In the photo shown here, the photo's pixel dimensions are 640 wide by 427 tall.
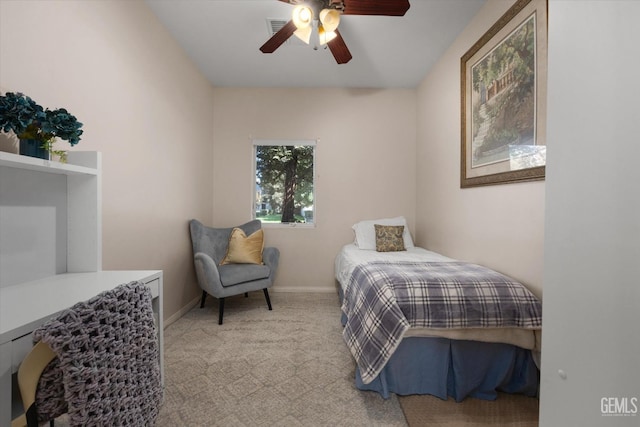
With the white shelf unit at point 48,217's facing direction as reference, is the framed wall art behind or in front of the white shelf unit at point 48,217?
in front

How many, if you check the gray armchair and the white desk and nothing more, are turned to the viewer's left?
0

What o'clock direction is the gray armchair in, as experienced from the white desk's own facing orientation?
The gray armchair is roughly at 9 o'clock from the white desk.

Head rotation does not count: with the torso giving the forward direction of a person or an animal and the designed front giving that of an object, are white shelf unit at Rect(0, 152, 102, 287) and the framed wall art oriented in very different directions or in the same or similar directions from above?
very different directions

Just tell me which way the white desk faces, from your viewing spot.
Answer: facing the viewer and to the right of the viewer

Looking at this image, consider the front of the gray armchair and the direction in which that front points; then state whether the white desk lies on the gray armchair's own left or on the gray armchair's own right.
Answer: on the gray armchair's own right

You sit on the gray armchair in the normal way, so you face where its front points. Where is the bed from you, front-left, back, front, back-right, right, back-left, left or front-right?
front

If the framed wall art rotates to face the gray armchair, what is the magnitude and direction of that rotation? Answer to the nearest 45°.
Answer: approximately 45° to its right

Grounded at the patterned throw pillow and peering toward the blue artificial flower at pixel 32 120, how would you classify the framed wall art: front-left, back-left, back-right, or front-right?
front-left

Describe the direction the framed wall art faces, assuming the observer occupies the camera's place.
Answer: facing the viewer and to the left of the viewer

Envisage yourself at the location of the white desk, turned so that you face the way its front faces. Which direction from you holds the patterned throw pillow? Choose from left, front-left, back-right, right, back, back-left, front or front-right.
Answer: front-left

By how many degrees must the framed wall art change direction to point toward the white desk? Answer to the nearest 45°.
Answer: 0° — it already faces it

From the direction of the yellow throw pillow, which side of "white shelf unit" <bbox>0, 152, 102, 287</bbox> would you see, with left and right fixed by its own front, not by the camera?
left

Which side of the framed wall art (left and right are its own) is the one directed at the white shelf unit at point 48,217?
front

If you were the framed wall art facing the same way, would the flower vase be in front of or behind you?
in front
